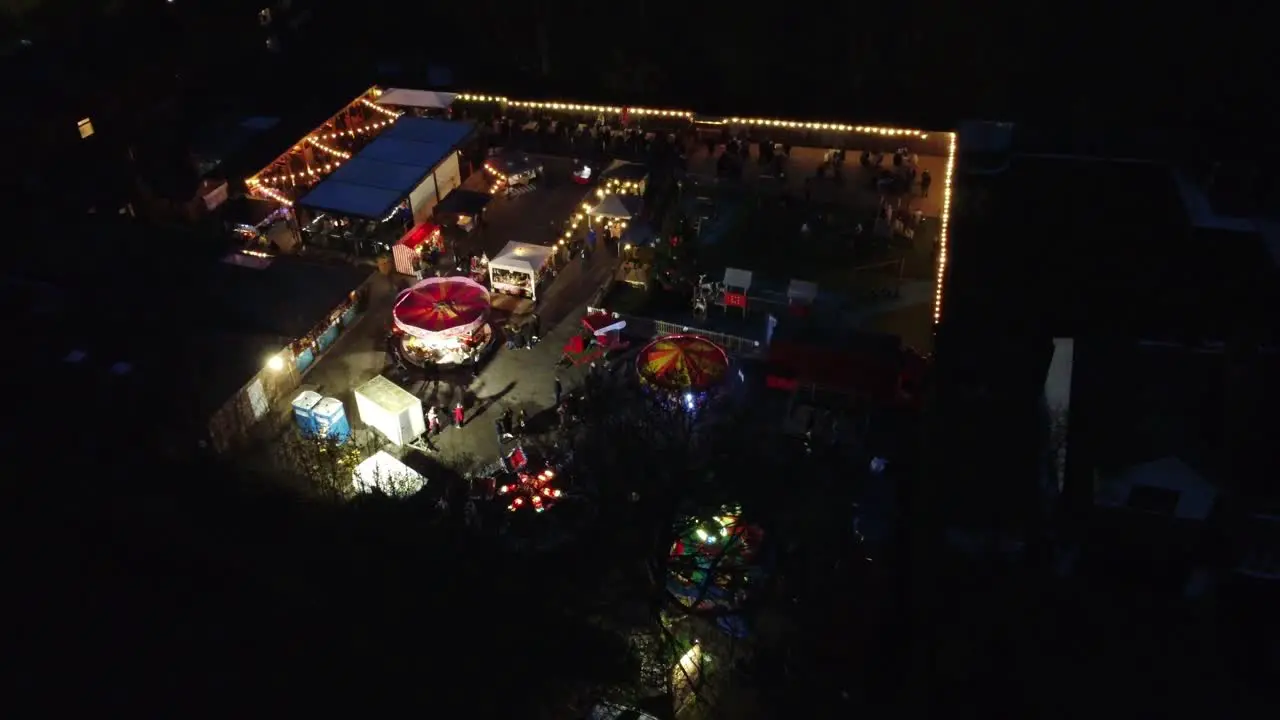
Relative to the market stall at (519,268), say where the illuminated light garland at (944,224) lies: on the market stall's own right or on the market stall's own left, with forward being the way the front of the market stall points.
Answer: on the market stall's own left

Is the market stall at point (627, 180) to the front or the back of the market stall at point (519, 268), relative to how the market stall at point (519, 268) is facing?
to the back

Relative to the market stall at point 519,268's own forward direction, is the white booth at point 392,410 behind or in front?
in front

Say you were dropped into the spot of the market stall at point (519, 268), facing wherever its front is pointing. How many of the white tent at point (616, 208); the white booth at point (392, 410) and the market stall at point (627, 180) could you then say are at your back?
2

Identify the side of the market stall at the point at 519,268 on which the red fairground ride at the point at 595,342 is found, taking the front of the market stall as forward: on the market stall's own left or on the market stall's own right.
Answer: on the market stall's own left

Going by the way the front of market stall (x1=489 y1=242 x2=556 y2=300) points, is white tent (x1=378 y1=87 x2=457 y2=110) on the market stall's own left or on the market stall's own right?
on the market stall's own right

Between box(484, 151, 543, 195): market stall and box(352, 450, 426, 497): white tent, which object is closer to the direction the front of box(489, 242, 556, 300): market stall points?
the white tent

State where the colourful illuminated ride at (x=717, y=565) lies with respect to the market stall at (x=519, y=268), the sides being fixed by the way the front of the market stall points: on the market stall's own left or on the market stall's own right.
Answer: on the market stall's own left

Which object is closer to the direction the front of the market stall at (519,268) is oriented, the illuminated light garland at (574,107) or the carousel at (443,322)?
the carousel

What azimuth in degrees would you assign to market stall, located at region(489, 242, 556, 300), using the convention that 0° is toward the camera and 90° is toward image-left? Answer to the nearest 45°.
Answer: approximately 45°

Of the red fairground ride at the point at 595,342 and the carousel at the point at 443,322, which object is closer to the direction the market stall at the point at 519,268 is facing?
the carousel
